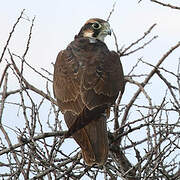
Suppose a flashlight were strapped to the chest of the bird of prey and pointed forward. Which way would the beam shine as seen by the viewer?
away from the camera
